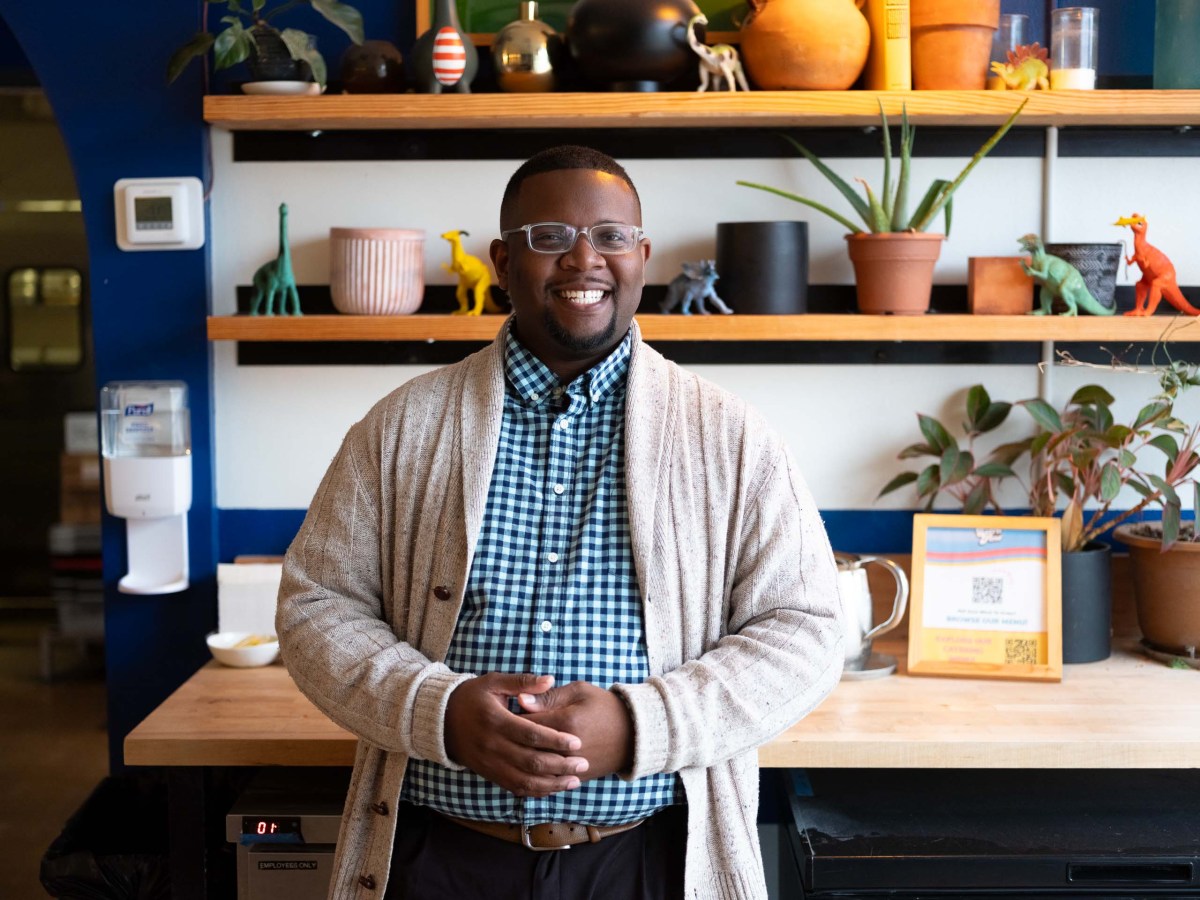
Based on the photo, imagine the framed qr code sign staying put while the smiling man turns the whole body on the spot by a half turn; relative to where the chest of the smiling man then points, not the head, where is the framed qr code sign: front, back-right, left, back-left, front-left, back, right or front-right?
front-right

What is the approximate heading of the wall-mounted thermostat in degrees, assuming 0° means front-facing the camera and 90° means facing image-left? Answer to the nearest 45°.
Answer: approximately 0°

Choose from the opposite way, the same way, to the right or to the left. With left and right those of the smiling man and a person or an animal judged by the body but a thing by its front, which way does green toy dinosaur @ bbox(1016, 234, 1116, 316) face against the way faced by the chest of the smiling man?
to the right

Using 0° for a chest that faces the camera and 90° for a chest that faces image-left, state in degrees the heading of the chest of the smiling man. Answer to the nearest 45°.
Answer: approximately 0°

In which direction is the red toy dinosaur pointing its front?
to the viewer's left

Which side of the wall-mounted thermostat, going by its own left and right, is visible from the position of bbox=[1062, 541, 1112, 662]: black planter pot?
left

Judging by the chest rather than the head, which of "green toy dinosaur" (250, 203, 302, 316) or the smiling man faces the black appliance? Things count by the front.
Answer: the green toy dinosaur

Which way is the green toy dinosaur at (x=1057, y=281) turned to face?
to the viewer's left

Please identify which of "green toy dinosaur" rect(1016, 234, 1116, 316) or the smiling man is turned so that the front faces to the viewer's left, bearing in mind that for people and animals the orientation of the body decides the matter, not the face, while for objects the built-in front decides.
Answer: the green toy dinosaur

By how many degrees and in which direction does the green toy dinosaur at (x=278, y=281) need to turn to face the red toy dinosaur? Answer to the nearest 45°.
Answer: approximately 45° to its left
